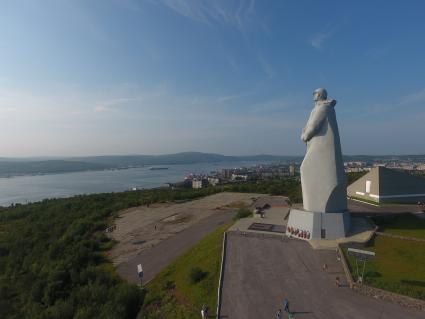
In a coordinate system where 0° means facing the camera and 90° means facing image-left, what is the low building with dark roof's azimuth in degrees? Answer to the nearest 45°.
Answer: approximately 45°
